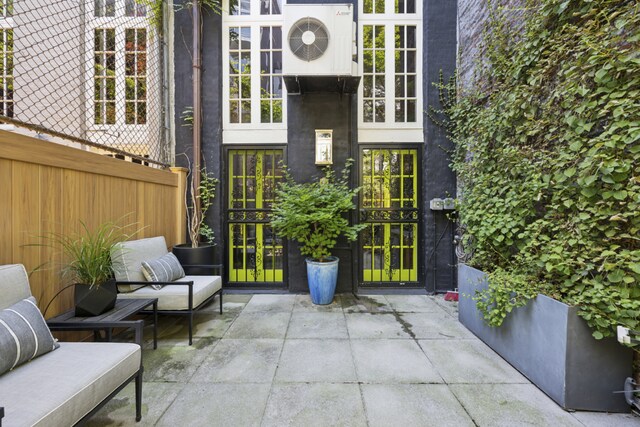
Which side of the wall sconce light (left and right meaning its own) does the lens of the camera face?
front

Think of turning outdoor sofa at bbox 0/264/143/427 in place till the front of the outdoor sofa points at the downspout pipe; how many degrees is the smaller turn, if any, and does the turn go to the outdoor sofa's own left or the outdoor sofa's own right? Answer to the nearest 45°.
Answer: approximately 90° to the outdoor sofa's own left

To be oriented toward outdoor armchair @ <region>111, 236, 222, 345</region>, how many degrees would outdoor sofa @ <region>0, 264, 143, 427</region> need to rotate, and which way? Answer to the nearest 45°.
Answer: approximately 90° to its left

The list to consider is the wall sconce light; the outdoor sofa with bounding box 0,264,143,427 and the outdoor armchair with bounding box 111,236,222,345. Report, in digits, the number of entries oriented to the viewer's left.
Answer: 0

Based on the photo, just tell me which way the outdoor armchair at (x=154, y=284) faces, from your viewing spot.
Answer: facing the viewer and to the right of the viewer

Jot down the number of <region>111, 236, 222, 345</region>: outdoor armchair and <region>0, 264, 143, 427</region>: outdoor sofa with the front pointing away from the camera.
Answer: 0

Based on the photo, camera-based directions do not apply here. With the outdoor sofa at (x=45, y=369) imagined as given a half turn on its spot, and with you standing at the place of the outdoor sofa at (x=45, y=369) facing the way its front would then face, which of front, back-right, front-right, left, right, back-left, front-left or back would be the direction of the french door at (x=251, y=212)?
right

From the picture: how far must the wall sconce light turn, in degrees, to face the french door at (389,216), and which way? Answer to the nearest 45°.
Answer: approximately 90° to its left

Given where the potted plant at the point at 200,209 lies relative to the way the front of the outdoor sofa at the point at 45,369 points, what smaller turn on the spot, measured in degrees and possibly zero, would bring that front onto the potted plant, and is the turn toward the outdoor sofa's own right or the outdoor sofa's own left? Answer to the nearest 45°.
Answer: approximately 90° to the outdoor sofa's own left

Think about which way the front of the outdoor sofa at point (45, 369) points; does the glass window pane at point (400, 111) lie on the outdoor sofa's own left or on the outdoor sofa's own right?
on the outdoor sofa's own left

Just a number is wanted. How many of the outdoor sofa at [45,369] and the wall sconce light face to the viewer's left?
0
